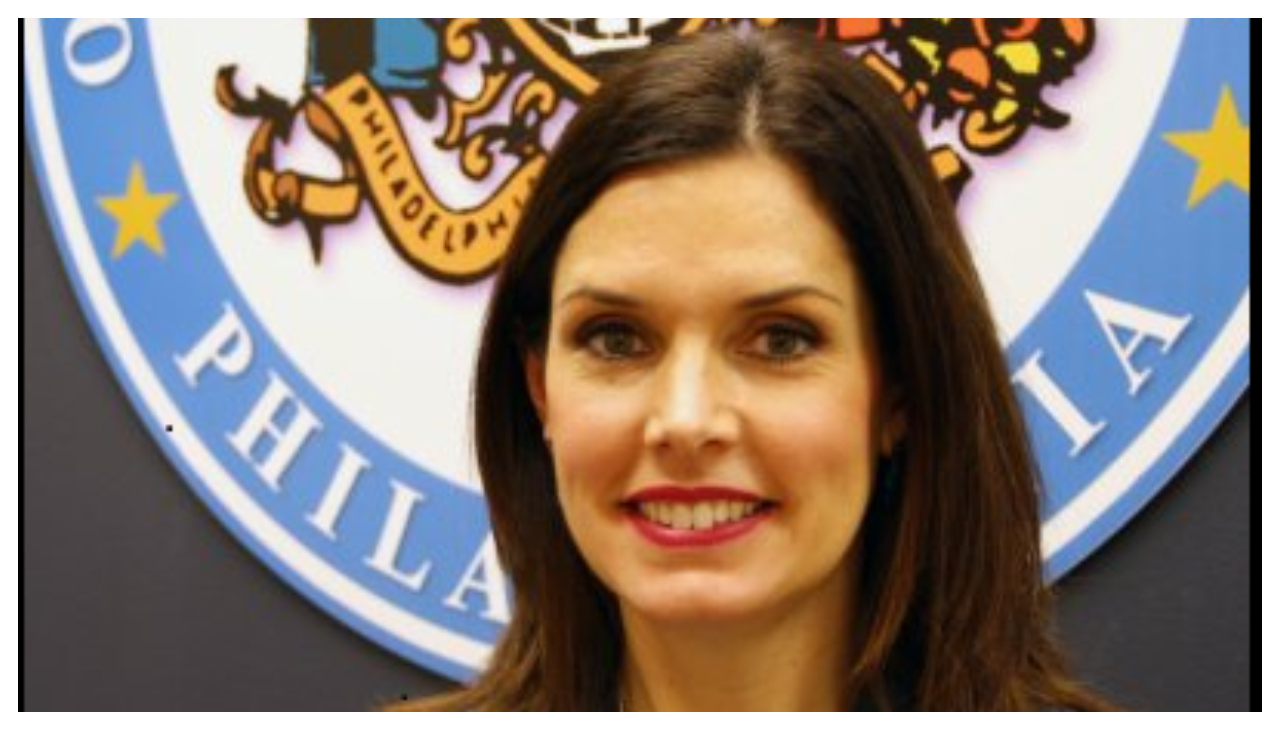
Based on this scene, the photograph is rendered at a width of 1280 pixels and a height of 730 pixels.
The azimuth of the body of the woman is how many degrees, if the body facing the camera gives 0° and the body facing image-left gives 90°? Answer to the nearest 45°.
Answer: approximately 0°
